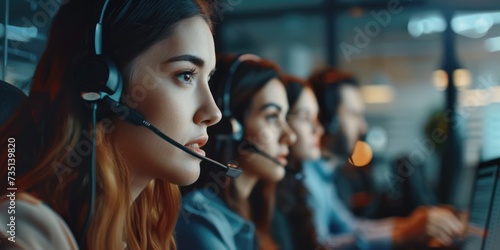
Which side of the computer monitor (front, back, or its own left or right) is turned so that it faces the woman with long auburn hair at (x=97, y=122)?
front

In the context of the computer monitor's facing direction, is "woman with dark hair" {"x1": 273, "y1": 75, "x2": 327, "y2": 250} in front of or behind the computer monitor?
in front

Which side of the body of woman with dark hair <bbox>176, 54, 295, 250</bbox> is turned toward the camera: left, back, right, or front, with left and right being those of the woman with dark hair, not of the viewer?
right

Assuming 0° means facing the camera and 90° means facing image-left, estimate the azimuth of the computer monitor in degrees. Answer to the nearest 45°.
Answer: approximately 45°

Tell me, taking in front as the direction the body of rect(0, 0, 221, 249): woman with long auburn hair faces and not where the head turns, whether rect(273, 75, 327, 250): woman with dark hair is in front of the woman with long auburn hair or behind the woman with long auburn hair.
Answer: in front

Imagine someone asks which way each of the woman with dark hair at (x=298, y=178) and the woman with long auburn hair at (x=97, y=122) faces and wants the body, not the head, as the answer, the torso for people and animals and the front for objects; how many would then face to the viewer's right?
2

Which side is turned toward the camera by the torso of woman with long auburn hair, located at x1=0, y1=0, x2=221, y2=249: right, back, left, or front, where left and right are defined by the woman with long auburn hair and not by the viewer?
right

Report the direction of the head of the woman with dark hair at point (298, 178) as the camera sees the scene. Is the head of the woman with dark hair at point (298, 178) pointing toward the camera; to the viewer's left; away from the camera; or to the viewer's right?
to the viewer's right

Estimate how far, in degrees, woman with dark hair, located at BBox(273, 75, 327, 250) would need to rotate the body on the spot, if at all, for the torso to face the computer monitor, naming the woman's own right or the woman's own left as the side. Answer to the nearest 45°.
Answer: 0° — they already face it

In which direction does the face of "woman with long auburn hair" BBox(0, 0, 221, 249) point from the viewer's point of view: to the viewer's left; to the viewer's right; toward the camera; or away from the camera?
to the viewer's right

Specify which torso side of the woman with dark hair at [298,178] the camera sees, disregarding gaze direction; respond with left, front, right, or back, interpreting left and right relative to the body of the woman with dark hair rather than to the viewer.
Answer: right

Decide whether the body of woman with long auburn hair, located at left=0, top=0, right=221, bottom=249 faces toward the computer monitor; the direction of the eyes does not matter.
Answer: yes
